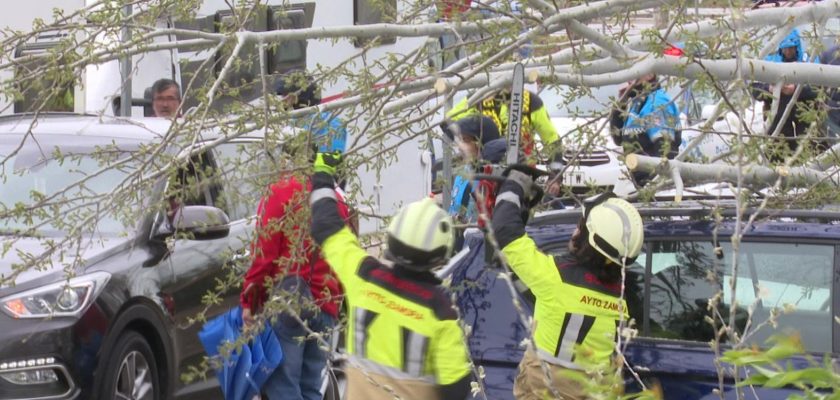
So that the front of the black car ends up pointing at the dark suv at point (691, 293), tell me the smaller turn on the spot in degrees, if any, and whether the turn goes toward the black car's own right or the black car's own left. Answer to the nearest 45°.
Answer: approximately 90° to the black car's own left

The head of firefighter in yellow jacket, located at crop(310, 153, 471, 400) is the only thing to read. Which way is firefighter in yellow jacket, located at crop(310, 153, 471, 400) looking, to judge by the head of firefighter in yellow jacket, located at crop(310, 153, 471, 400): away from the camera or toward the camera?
away from the camera

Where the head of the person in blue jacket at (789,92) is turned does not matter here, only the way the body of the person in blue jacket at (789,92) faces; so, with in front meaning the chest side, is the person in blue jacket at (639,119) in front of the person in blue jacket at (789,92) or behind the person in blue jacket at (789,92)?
in front

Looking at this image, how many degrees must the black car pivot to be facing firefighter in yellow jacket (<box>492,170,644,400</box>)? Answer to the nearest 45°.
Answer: approximately 90° to its left

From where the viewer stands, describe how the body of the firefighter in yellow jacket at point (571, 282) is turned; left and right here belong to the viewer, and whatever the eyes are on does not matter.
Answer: facing away from the viewer and to the left of the viewer

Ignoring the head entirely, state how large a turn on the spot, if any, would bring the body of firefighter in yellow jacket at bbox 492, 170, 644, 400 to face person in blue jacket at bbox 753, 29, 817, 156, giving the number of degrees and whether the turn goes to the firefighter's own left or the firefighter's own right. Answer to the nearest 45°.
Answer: approximately 90° to the firefighter's own right
